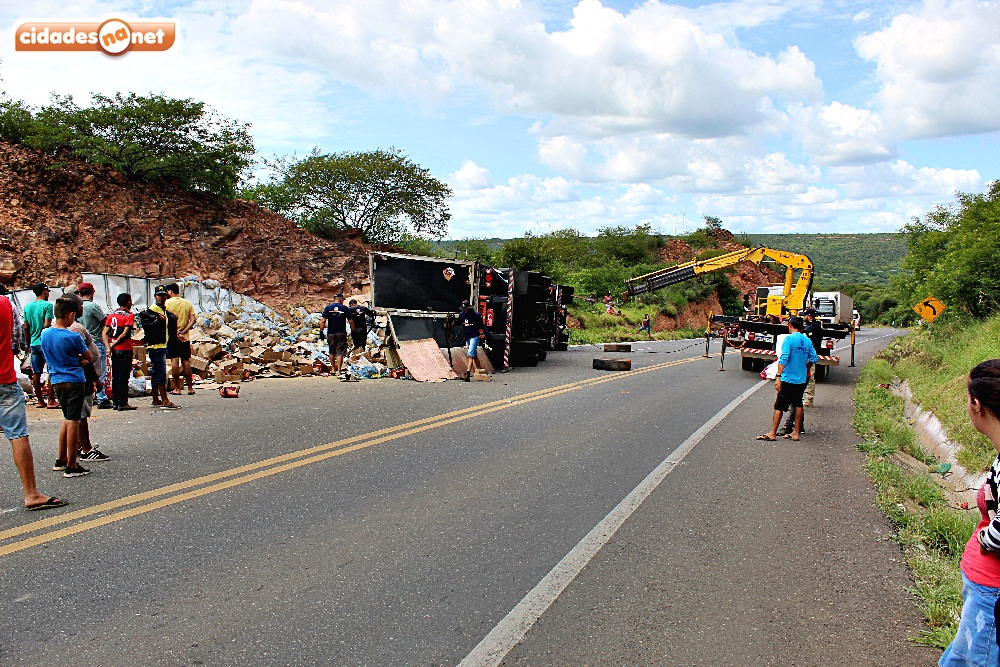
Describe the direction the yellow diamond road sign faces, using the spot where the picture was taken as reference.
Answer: facing the viewer

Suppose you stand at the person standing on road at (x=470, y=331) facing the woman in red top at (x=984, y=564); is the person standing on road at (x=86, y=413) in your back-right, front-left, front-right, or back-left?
front-right

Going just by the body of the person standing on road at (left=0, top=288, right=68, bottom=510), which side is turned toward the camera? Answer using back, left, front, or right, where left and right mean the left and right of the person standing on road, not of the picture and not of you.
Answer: right

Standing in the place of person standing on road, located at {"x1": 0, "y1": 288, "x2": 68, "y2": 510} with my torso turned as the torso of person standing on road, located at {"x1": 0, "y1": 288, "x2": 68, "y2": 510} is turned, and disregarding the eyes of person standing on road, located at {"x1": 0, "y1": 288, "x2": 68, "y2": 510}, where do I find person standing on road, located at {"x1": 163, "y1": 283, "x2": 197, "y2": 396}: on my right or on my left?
on my left

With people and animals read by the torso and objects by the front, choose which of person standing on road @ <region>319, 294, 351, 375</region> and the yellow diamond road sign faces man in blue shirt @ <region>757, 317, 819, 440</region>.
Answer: the yellow diamond road sign

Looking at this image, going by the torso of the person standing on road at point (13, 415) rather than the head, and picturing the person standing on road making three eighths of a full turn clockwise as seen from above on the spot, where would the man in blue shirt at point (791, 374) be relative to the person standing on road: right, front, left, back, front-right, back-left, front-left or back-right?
back-left

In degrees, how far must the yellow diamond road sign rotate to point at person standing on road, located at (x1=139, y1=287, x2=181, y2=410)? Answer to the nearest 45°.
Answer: approximately 45° to its right

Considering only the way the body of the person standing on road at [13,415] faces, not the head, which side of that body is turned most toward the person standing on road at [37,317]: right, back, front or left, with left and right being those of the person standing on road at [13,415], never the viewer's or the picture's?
left

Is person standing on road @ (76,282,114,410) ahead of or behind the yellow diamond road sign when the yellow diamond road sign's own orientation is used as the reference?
ahead

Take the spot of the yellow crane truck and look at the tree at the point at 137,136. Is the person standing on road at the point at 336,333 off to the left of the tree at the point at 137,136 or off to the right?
left

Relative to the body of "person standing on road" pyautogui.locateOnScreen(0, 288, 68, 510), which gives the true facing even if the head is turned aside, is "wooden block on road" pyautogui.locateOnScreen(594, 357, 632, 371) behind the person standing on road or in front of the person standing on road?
in front
